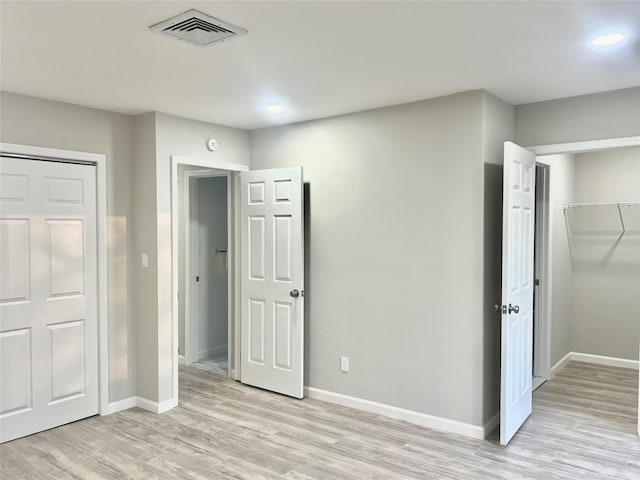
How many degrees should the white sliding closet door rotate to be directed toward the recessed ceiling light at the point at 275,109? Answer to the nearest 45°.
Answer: approximately 45° to its left

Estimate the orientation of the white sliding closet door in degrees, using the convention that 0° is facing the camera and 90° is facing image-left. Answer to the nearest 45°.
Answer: approximately 315°

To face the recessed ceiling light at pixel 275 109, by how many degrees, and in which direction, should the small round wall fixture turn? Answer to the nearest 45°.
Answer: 0° — it already faces it

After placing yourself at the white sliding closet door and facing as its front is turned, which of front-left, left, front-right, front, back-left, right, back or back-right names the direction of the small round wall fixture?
front-left

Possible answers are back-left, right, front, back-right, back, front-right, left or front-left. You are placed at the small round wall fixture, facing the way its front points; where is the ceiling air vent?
front-right

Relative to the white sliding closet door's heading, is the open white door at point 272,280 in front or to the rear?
in front

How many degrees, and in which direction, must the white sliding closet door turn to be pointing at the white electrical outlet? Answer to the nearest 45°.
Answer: approximately 45° to its left
